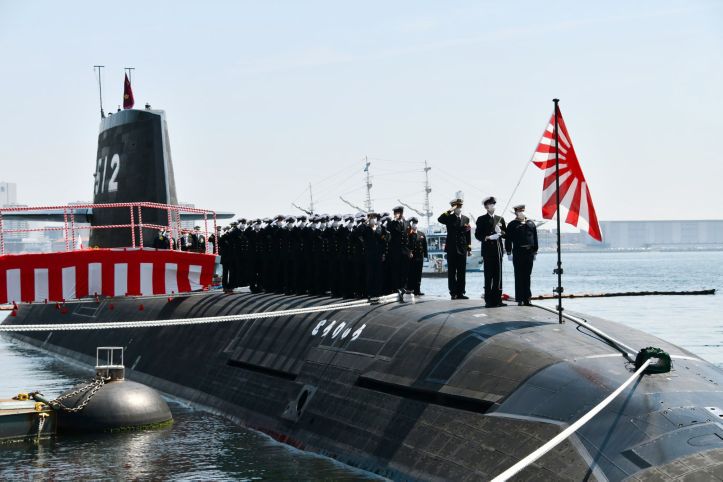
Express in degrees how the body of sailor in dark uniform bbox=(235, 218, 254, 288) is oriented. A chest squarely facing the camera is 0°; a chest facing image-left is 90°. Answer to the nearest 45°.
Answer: approximately 315°

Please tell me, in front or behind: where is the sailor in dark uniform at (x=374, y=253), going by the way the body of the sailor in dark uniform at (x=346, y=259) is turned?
in front

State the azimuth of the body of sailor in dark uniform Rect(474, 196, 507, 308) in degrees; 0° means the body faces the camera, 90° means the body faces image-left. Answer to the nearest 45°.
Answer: approximately 0°

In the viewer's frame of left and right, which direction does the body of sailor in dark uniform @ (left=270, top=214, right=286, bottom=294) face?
facing the viewer and to the right of the viewer

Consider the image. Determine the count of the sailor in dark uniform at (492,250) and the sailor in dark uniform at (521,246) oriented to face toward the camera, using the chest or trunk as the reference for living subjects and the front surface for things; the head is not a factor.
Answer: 2

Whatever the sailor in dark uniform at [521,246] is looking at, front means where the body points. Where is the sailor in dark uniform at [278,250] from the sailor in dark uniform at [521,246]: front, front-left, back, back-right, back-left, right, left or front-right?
back-right
